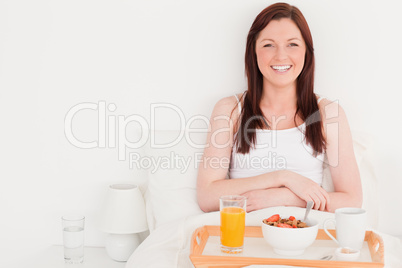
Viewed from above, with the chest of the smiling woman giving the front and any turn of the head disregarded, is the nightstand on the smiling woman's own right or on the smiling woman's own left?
on the smiling woman's own right

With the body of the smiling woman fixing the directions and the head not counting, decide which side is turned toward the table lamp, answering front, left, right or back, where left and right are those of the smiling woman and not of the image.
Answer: right

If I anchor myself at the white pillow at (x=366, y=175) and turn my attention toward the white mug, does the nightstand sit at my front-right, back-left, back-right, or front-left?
front-right

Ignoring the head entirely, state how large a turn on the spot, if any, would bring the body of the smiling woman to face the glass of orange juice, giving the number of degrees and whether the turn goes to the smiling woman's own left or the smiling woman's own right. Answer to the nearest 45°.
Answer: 0° — they already face it

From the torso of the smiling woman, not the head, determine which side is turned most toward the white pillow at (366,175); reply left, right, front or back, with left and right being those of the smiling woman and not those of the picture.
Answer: left

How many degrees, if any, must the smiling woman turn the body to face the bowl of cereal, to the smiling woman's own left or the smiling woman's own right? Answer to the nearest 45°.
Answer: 0° — they already face it

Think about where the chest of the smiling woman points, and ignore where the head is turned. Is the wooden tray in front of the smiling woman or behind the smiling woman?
in front

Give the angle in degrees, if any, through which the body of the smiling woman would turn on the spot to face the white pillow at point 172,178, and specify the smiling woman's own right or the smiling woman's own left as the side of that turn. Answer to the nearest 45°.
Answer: approximately 90° to the smiling woman's own right

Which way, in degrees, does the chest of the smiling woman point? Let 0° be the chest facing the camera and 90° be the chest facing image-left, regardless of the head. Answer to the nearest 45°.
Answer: approximately 0°
